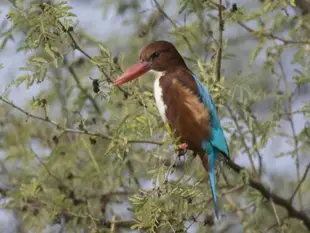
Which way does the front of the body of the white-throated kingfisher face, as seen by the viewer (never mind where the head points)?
to the viewer's left

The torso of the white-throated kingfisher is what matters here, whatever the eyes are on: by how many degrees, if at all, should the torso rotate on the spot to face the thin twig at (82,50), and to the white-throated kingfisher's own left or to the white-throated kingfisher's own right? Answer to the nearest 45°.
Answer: approximately 45° to the white-throated kingfisher's own left

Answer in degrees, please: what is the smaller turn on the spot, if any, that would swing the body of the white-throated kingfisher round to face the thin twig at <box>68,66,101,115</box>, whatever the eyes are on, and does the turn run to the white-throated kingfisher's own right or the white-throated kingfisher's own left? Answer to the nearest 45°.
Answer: approximately 45° to the white-throated kingfisher's own right
